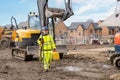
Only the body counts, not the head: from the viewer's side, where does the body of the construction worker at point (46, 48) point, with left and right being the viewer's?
facing the viewer
